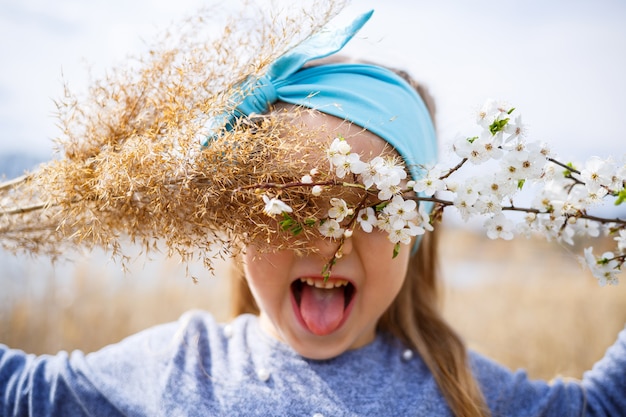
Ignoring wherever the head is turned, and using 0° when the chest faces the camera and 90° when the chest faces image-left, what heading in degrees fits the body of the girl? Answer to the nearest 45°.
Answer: approximately 0°
